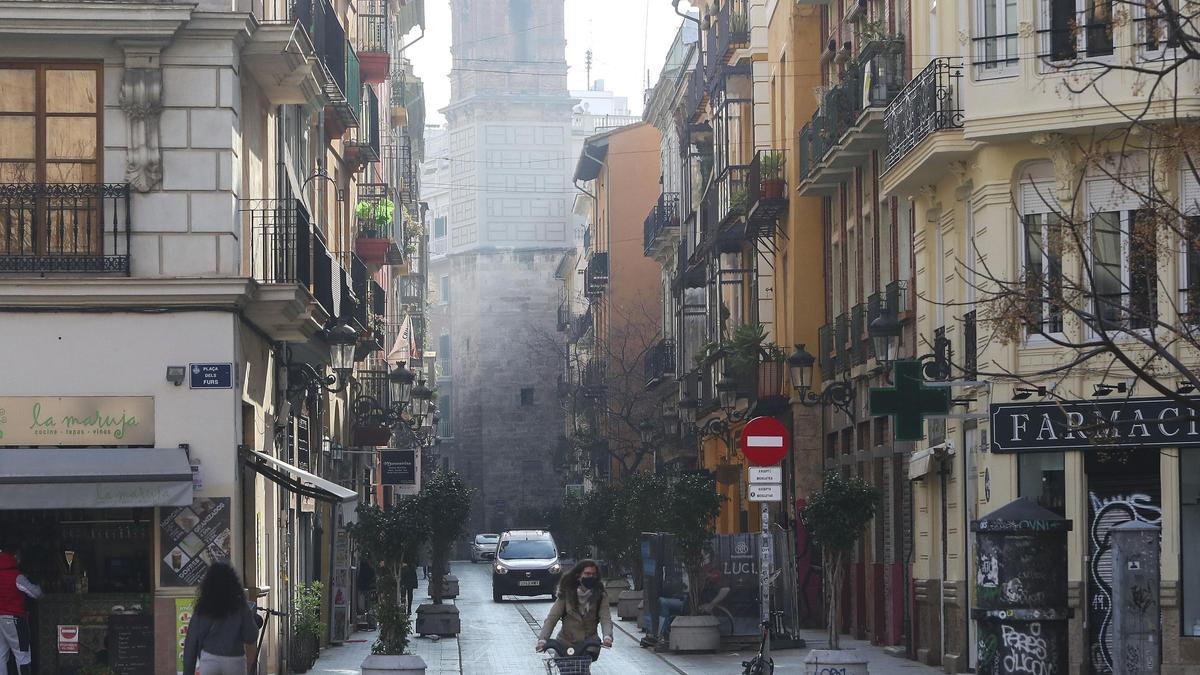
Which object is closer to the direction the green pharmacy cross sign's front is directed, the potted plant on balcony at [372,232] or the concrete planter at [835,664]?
the concrete planter

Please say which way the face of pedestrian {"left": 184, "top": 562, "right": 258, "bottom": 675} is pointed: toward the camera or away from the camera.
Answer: away from the camera

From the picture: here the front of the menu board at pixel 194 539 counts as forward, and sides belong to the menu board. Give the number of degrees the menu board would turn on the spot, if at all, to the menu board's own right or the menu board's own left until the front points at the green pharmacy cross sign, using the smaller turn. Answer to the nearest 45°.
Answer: approximately 90° to the menu board's own left

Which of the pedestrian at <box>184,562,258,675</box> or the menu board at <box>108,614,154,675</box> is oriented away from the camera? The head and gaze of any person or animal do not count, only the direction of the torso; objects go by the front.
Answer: the pedestrian

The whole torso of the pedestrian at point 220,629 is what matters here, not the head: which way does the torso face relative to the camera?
away from the camera

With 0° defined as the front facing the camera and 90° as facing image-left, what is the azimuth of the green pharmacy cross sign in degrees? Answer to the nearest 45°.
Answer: approximately 0°

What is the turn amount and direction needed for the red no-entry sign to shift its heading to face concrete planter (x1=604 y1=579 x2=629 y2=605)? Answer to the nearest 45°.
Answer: approximately 180°
